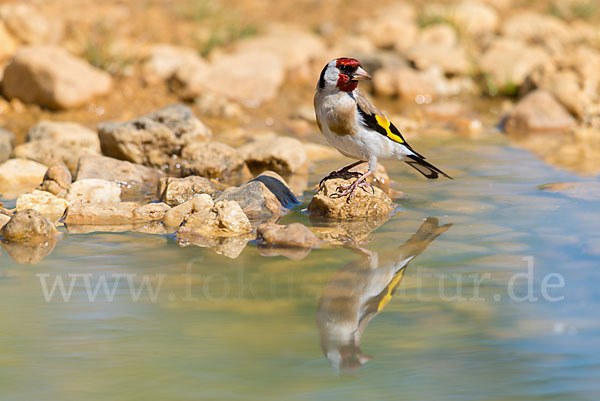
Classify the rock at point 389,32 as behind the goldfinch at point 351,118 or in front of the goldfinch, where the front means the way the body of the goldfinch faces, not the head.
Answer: behind

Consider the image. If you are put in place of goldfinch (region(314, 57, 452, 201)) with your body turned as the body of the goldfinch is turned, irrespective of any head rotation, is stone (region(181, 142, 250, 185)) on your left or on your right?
on your right

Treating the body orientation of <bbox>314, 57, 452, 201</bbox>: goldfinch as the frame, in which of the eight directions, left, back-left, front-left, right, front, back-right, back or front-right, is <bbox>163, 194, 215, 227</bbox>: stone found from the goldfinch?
front-right

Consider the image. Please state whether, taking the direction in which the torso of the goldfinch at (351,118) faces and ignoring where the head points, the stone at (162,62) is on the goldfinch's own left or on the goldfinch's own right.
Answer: on the goldfinch's own right

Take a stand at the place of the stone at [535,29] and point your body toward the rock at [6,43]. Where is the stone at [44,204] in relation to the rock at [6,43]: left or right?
left

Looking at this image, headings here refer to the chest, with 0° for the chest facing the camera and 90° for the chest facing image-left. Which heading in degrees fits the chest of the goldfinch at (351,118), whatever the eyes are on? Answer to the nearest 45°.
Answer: approximately 45°

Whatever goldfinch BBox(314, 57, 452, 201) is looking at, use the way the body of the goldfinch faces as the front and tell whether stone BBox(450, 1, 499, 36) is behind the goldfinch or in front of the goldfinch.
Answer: behind

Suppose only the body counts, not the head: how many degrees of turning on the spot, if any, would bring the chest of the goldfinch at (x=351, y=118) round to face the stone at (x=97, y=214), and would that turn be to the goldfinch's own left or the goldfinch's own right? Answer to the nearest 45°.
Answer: approximately 45° to the goldfinch's own right

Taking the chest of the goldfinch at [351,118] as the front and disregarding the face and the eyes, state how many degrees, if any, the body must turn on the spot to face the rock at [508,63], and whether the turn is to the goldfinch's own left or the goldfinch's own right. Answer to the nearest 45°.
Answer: approximately 135° to the goldfinch's own right

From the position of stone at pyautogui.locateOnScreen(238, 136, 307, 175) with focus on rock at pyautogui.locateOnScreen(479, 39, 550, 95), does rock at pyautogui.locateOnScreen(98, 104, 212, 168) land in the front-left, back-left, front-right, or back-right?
back-left

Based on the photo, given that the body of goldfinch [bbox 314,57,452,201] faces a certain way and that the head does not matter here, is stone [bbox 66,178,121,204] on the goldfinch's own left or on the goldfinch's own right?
on the goldfinch's own right
